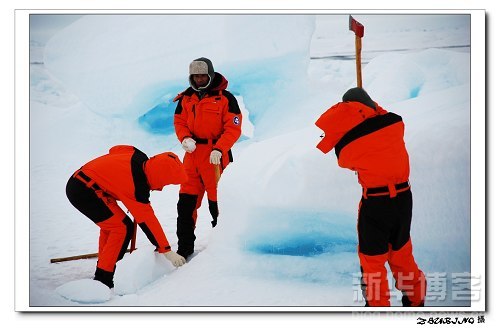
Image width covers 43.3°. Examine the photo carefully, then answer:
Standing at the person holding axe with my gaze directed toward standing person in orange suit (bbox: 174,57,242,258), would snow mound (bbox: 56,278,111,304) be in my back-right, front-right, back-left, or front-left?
front-left

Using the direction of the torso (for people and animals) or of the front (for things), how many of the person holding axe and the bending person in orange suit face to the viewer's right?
1

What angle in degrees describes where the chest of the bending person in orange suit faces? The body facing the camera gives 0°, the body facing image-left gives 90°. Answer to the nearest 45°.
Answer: approximately 270°

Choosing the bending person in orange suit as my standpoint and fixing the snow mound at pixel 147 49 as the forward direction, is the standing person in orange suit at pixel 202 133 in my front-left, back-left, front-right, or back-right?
front-right

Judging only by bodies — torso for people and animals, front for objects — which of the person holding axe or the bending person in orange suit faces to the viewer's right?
the bending person in orange suit

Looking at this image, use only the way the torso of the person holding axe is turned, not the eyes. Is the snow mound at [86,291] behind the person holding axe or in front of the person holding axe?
in front

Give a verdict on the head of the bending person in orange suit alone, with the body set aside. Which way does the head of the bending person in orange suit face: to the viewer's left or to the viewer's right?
to the viewer's right

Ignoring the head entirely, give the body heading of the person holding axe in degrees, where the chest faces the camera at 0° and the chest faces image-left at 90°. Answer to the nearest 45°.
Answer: approximately 135°

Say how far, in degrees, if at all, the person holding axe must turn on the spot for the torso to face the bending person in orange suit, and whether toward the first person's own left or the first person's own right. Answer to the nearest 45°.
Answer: approximately 45° to the first person's own left

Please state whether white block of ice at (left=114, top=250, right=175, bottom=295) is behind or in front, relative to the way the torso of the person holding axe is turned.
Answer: in front

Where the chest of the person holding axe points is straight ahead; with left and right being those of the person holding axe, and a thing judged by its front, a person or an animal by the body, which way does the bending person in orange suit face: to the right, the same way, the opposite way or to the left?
to the right
